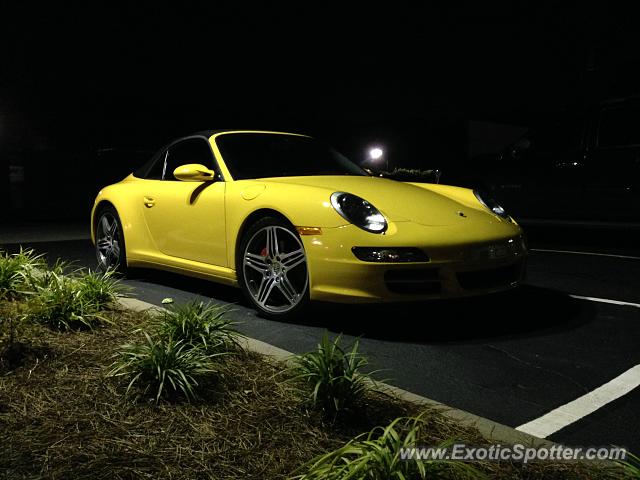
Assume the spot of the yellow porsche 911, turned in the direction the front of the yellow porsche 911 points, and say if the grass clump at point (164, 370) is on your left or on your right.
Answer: on your right

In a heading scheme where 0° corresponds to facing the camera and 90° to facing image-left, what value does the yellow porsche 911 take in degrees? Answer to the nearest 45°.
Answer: approximately 315°

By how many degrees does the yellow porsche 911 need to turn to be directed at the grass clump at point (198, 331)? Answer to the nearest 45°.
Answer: approximately 90° to its right

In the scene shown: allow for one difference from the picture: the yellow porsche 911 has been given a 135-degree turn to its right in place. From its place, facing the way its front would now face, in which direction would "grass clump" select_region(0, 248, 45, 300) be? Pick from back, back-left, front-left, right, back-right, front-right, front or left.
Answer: front

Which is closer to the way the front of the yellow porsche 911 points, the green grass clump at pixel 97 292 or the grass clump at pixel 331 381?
the grass clump at pixel 331 381

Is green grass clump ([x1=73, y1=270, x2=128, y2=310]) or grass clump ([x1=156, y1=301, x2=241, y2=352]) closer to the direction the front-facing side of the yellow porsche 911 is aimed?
the grass clump ([x1=156, y1=301, x2=241, y2=352])
